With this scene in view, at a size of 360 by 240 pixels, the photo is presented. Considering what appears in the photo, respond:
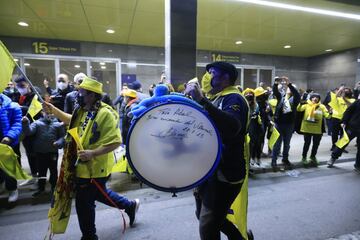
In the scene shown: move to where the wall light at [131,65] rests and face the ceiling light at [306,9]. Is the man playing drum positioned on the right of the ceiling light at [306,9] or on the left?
right

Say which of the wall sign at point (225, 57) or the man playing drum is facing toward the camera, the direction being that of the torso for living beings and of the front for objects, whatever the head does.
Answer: the wall sign

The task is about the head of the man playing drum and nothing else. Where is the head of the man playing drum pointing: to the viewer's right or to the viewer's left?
to the viewer's left

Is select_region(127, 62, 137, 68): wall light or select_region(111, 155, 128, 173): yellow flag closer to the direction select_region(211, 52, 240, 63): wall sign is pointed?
the yellow flag

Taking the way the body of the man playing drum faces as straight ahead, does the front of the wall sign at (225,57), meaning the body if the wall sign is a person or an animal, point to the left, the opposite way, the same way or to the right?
to the left

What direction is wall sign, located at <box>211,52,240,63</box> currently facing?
toward the camera

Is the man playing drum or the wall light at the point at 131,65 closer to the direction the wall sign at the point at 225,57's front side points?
the man playing drum

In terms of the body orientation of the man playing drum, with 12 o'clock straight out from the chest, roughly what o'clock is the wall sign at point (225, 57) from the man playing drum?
The wall sign is roughly at 3 o'clock from the man playing drum.

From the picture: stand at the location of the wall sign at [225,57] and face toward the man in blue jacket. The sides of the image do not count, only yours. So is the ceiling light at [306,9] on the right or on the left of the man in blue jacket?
left

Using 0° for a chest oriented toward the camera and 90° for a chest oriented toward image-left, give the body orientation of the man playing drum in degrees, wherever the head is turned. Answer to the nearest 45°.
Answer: approximately 90°

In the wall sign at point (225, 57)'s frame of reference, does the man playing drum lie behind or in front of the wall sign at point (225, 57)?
in front

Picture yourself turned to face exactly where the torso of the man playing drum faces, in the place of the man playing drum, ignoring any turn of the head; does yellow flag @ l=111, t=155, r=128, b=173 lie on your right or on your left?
on your right

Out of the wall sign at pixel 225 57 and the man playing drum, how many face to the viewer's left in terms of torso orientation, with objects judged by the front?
1

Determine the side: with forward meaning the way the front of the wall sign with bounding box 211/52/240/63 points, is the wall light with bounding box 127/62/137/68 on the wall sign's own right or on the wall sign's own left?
on the wall sign's own right
